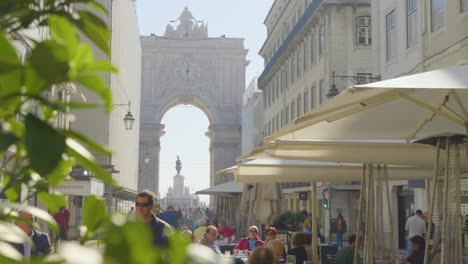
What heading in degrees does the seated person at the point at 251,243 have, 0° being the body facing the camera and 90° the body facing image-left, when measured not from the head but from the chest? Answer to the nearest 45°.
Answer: approximately 0°

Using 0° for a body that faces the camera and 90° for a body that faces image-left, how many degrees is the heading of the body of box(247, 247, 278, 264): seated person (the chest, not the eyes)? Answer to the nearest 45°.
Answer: approximately 180°

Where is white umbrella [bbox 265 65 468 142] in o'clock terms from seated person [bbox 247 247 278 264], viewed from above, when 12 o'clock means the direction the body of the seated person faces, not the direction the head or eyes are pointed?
The white umbrella is roughly at 2 o'clock from the seated person.

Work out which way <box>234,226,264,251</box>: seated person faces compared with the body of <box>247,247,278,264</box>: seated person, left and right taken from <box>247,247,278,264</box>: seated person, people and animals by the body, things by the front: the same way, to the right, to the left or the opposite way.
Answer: the opposite way

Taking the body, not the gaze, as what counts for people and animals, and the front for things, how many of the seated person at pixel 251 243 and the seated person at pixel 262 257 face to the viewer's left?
0

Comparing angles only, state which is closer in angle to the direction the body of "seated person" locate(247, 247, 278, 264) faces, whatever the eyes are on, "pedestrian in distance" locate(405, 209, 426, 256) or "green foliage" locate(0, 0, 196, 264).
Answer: the pedestrian in distance

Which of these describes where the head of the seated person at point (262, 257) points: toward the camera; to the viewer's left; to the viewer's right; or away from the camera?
away from the camera

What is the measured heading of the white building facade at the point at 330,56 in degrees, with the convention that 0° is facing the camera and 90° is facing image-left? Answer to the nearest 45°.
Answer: approximately 45°

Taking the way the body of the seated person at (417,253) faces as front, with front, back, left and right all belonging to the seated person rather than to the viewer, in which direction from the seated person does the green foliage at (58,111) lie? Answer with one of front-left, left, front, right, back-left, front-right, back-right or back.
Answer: left
